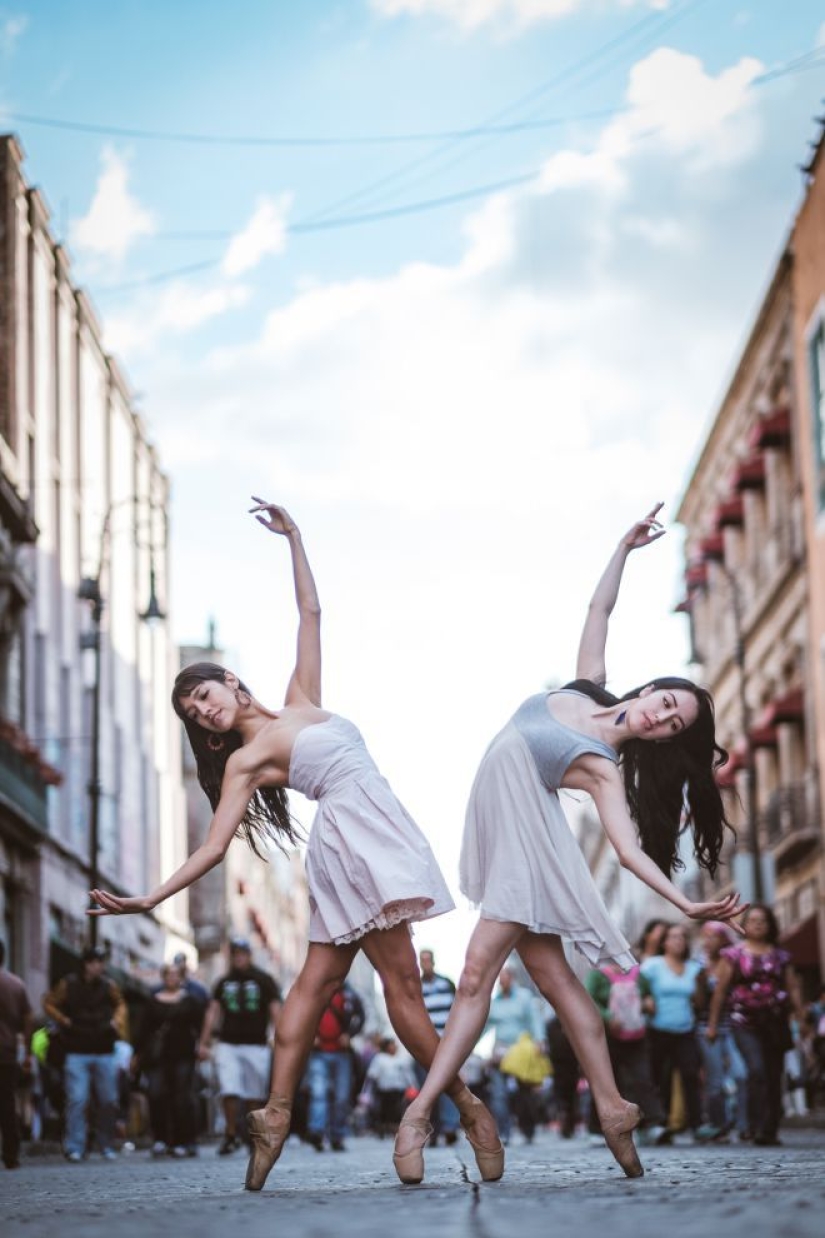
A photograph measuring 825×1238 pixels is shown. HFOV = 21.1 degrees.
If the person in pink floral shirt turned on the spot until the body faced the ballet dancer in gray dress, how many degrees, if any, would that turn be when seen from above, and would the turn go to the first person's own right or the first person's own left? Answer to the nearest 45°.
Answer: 0° — they already face them

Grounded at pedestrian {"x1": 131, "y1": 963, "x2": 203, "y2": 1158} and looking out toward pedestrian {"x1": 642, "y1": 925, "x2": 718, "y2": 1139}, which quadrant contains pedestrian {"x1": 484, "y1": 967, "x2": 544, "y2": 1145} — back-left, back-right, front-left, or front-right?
front-left

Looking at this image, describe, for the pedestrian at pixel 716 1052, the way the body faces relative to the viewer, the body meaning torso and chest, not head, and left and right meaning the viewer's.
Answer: facing the viewer

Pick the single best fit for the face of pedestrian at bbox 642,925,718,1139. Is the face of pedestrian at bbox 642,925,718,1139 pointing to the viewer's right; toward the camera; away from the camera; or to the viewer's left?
toward the camera

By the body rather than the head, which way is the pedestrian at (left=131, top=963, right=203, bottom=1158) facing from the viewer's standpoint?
toward the camera

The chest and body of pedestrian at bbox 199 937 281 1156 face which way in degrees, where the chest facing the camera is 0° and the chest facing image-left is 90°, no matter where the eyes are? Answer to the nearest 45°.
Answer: approximately 0°

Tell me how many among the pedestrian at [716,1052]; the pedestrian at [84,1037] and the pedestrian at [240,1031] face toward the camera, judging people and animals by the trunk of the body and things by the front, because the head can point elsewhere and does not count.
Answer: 3

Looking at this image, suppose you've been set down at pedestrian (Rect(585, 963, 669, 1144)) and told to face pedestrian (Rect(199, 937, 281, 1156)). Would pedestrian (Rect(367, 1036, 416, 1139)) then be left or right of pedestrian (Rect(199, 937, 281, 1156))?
right

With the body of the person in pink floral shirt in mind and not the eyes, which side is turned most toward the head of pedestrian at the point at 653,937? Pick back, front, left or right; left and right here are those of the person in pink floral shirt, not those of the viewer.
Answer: back

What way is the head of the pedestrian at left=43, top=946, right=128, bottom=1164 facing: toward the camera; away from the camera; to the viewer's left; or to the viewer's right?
toward the camera

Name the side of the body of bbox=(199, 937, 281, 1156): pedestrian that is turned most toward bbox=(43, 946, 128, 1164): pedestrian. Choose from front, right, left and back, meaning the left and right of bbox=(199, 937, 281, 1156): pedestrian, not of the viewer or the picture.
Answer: right
